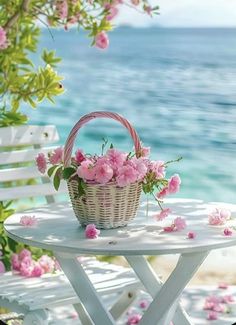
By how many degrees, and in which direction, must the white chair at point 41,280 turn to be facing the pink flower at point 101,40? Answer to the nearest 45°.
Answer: approximately 135° to its left

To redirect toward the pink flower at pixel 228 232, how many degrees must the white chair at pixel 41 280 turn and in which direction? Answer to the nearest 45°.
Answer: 0° — it already faces it

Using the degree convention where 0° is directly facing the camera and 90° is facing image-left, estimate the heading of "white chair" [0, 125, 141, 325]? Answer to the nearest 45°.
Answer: approximately 315°

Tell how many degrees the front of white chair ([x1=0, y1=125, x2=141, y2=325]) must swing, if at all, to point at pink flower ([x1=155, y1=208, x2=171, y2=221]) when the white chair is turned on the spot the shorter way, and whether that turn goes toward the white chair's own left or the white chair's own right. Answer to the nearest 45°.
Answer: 0° — it already faces it

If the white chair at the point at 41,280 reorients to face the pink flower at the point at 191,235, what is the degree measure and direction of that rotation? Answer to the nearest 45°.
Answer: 0° — it already faces it
